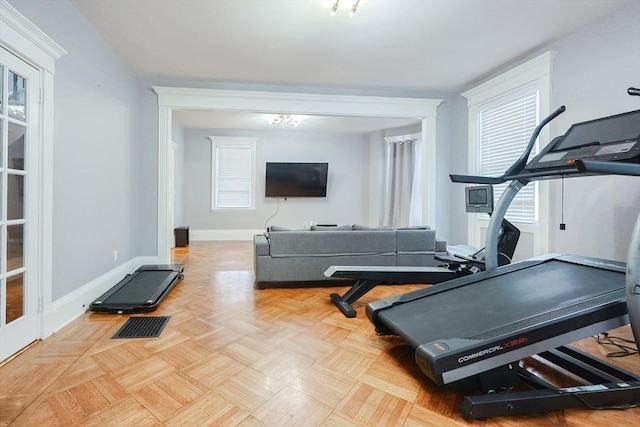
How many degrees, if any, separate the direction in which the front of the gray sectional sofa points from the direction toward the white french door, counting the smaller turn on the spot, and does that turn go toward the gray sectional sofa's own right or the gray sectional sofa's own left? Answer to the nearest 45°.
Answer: approximately 135° to the gray sectional sofa's own left

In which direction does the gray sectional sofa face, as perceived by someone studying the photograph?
facing away from the viewer

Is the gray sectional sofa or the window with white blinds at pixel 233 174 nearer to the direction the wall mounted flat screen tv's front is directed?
the gray sectional sofa

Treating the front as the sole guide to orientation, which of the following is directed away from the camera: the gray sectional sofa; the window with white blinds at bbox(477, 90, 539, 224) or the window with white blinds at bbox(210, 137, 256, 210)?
the gray sectional sofa

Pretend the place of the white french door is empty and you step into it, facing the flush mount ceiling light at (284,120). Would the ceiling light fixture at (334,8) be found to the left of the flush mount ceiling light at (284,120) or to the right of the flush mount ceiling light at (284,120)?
right

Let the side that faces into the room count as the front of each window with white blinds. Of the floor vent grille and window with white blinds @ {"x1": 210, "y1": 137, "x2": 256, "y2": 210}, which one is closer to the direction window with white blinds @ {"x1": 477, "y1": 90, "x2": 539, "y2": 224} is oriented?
the floor vent grille

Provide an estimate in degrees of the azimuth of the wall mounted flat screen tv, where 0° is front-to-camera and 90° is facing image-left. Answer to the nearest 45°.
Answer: approximately 0°

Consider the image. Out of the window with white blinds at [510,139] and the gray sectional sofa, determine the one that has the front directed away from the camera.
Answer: the gray sectional sofa

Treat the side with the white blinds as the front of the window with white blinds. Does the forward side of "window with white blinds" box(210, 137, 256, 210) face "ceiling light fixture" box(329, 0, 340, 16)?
yes

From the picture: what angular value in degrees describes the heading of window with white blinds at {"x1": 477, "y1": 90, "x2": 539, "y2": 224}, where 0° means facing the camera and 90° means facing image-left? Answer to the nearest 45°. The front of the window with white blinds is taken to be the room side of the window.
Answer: approximately 45°
